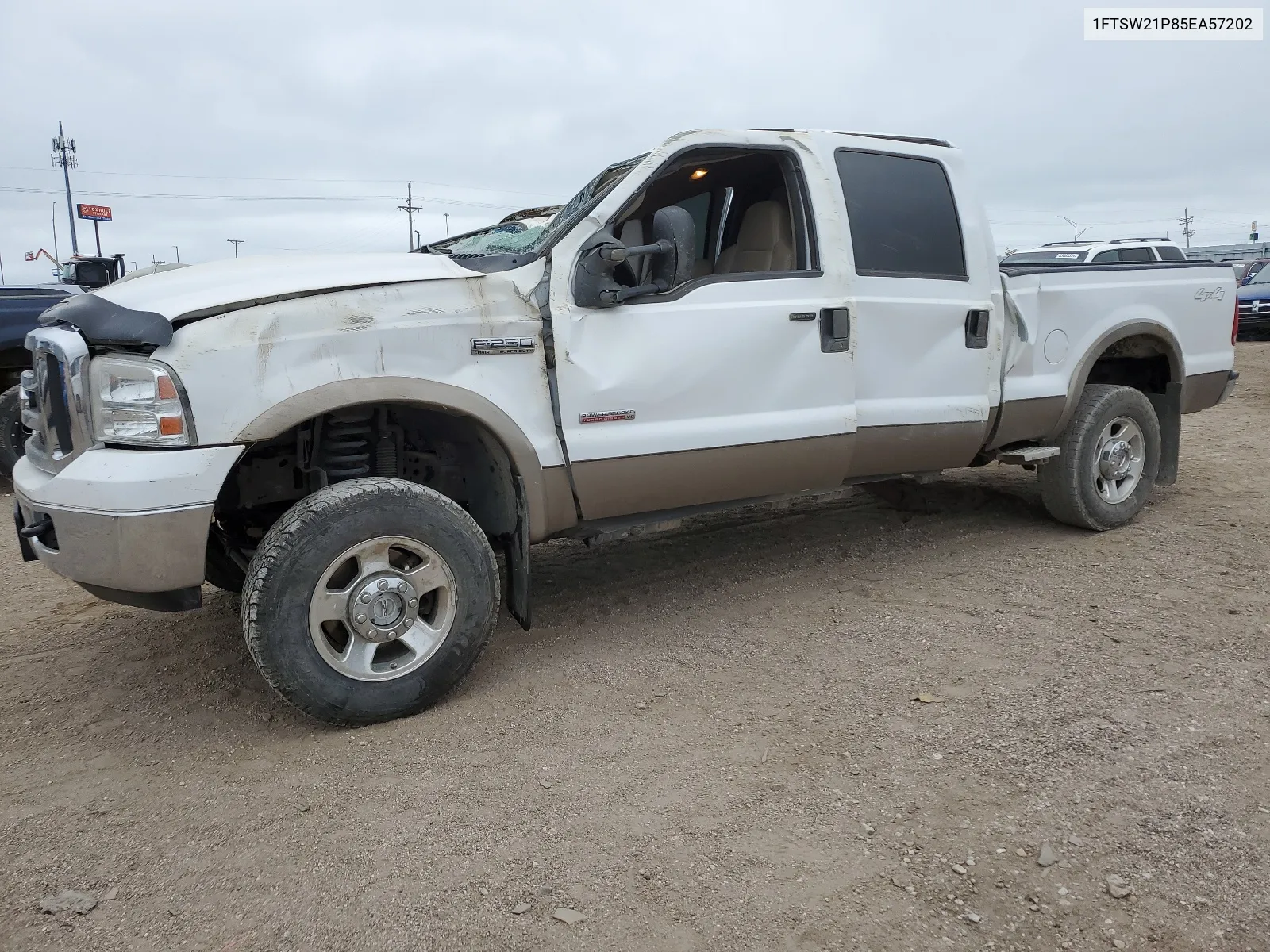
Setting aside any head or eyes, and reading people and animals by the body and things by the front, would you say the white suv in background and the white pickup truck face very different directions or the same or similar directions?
same or similar directions

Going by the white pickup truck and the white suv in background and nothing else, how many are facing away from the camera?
0

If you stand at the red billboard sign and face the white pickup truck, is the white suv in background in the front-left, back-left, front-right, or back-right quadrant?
front-left

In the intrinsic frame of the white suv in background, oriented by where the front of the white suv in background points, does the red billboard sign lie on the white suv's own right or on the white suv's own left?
on the white suv's own right

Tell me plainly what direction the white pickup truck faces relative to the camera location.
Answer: facing the viewer and to the left of the viewer

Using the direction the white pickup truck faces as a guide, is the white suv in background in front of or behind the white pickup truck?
behind

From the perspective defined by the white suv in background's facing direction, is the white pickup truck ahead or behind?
ahead
